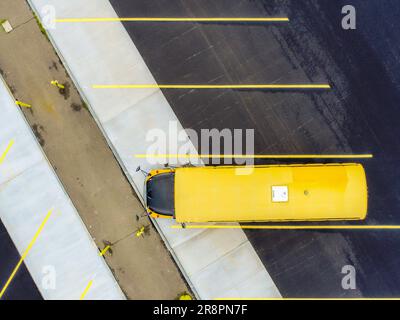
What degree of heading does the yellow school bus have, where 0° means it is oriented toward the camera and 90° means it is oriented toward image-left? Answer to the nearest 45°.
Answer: approximately 90°
